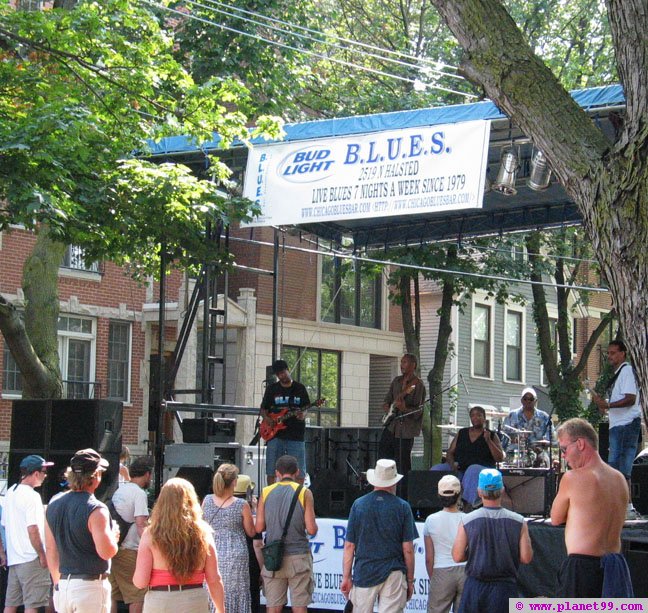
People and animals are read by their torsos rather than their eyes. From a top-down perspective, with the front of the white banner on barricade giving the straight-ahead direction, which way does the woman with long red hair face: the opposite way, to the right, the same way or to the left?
the opposite way

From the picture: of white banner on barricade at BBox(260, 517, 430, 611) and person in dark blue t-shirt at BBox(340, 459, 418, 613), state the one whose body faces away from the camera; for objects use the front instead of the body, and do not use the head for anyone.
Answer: the person in dark blue t-shirt

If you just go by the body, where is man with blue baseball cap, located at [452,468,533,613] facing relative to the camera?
away from the camera

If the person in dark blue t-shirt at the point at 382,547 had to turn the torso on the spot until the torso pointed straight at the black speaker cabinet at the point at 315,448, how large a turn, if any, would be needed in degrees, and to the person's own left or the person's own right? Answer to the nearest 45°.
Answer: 0° — they already face it

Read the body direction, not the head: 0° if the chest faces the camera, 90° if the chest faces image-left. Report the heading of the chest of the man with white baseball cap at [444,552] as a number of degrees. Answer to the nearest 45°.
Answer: approximately 180°

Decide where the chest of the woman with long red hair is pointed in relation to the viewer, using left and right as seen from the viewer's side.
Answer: facing away from the viewer

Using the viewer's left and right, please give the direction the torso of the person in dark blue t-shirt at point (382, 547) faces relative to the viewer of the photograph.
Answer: facing away from the viewer

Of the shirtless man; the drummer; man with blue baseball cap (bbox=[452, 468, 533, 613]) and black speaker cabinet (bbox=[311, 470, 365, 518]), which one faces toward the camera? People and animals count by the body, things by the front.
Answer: the drummer

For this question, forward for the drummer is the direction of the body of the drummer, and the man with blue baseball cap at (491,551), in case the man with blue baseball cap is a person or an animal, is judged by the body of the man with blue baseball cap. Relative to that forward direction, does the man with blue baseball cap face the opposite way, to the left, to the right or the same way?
the opposite way

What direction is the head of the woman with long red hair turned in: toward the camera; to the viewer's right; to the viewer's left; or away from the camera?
away from the camera
